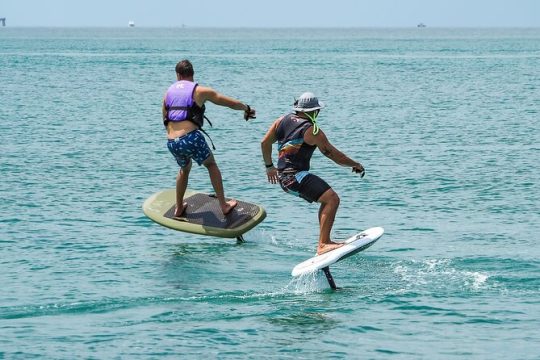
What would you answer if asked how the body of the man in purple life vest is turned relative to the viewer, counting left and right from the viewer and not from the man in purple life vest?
facing away from the viewer and to the right of the viewer

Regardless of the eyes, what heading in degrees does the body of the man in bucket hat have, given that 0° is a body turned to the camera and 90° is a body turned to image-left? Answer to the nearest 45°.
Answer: approximately 225°

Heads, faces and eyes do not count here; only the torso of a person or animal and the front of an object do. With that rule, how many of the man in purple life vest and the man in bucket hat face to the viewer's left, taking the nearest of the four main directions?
0

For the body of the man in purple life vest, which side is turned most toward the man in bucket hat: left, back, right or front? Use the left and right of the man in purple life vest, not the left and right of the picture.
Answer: right

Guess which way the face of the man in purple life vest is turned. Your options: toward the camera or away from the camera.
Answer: away from the camera

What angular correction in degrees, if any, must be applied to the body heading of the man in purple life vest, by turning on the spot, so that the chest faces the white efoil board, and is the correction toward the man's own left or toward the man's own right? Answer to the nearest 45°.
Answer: approximately 90° to the man's own right

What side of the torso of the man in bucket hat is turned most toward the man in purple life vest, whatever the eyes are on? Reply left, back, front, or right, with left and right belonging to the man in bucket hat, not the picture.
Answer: left

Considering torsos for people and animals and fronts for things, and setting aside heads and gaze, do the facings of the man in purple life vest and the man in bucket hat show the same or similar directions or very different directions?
same or similar directions
